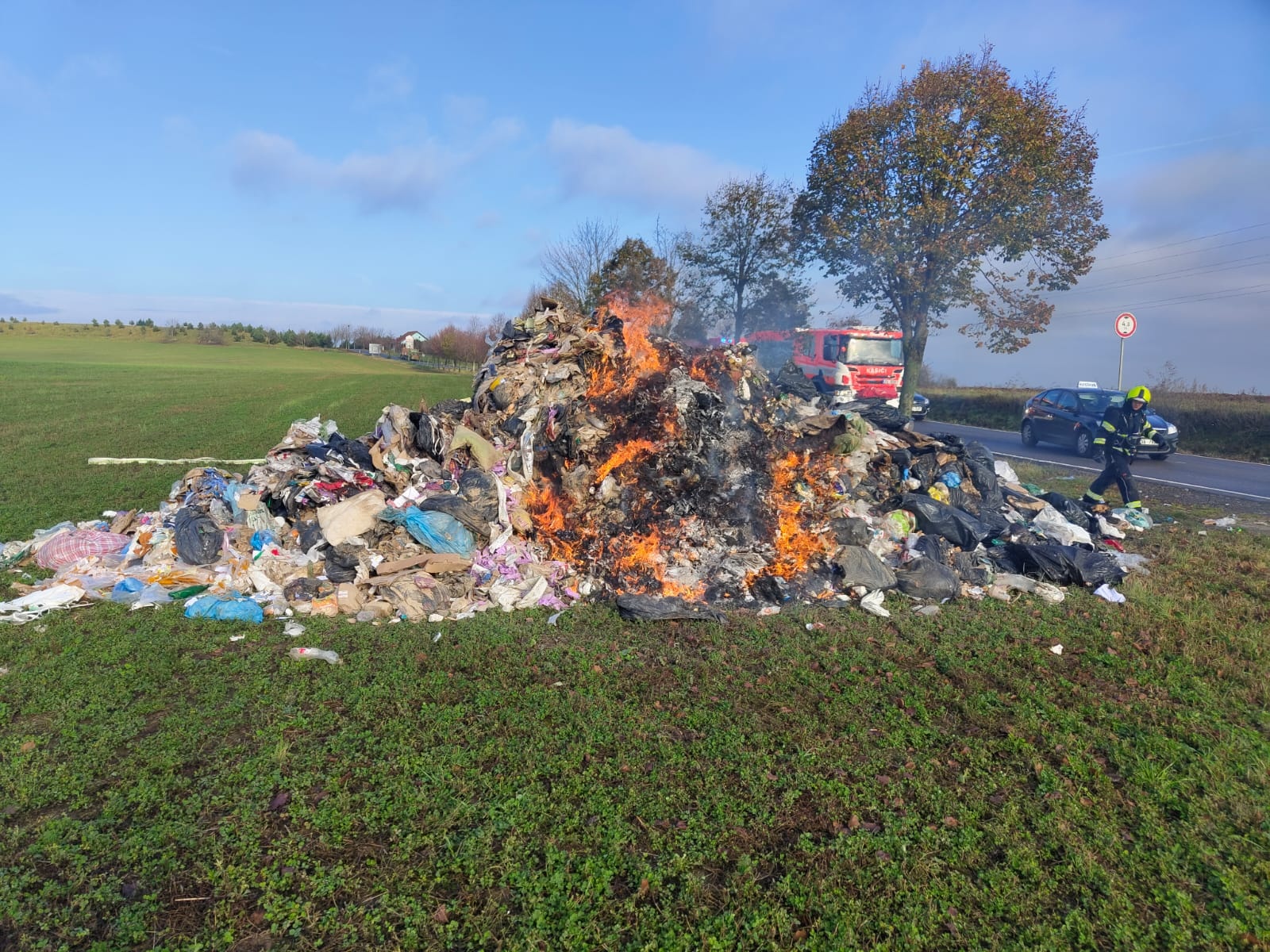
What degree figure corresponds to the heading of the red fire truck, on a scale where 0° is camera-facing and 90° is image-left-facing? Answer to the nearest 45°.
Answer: approximately 315°

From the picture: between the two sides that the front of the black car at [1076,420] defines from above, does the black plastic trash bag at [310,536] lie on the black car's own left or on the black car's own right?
on the black car's own right

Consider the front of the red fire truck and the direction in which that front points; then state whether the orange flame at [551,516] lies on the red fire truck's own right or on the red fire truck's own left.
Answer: on the red fire truck's own right

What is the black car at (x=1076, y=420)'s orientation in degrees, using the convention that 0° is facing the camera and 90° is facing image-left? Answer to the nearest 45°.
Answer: approximately 315°

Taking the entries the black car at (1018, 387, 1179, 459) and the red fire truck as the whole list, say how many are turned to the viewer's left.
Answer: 0

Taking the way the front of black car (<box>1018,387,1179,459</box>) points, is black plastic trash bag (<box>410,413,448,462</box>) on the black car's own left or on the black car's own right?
on the black car's own right

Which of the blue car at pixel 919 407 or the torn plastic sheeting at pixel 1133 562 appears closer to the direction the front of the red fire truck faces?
the torn plastic sheeting

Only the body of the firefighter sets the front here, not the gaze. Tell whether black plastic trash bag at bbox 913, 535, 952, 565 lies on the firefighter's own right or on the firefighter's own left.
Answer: on the firefighter's own right

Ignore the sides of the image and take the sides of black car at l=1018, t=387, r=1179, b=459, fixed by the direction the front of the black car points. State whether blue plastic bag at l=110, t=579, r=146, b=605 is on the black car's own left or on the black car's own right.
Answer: on the black car's own right

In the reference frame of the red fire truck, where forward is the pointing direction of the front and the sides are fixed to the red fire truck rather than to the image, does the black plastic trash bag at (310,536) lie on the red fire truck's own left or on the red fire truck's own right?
on the red fire truck's own right

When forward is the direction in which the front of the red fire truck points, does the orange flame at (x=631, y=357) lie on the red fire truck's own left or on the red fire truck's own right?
on the red fire truck's own right
